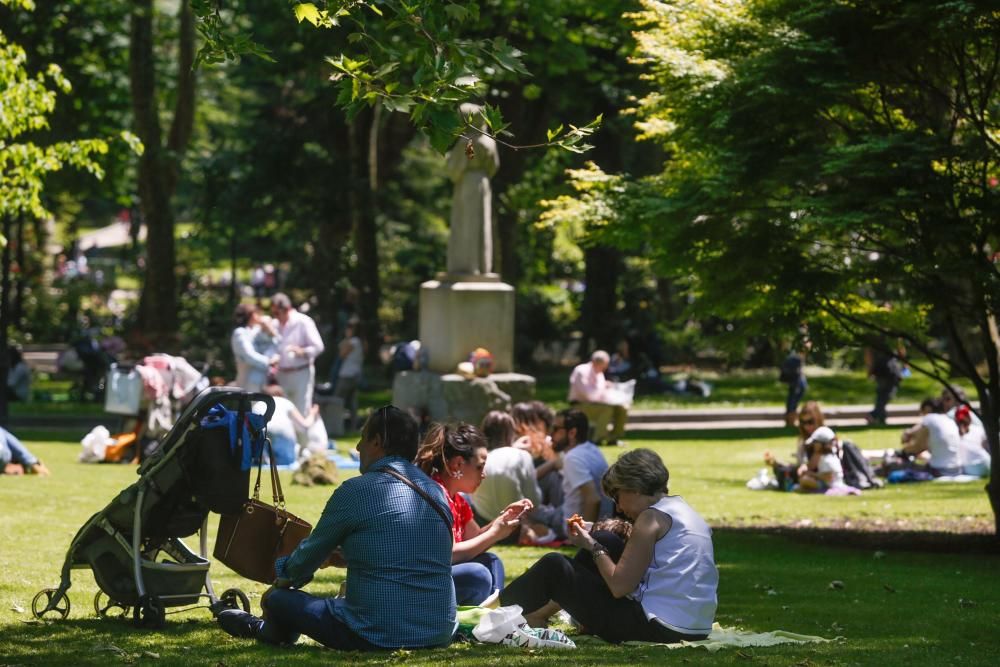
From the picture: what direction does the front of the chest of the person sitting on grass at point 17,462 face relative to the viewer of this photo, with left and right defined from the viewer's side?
facing to the right of the viewer

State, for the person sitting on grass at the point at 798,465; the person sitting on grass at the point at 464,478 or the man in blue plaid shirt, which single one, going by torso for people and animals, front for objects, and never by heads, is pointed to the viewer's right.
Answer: the person sitting on grass at the point at 464,478

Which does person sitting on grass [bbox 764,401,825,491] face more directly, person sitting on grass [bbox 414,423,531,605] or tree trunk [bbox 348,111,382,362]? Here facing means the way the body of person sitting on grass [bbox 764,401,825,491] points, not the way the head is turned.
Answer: the person sitting on grass

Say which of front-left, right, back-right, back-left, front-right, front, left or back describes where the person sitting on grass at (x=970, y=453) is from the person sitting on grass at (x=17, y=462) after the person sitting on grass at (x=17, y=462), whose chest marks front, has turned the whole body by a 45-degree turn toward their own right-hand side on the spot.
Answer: front-left

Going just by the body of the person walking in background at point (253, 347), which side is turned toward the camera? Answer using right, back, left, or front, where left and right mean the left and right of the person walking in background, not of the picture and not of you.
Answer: right

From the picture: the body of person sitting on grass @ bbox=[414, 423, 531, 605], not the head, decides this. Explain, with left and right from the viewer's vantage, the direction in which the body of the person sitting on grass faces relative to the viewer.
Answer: facing to the right of the viewer

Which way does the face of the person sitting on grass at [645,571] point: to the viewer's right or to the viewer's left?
to the viewer's left

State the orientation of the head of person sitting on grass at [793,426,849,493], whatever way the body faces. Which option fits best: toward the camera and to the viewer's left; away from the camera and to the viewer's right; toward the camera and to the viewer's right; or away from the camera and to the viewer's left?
toward the camera and to the viewer's left

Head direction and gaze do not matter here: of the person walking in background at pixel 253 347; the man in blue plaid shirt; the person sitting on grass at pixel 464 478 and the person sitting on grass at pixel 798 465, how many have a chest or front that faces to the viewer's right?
2

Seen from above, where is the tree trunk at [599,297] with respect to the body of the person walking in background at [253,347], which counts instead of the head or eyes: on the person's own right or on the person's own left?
on the person's own left

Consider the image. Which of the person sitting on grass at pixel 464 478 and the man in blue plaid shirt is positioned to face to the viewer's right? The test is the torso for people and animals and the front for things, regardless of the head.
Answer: the person sitting on grass

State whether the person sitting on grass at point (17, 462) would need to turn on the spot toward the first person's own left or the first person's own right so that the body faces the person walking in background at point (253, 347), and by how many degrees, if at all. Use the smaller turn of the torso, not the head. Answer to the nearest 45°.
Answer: approximately 45° to the first person's own left

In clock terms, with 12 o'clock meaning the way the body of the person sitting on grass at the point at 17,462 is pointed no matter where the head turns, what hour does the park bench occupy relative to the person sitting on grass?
The park bench is roughly at 9 o'clock from the person sitting on grass.
